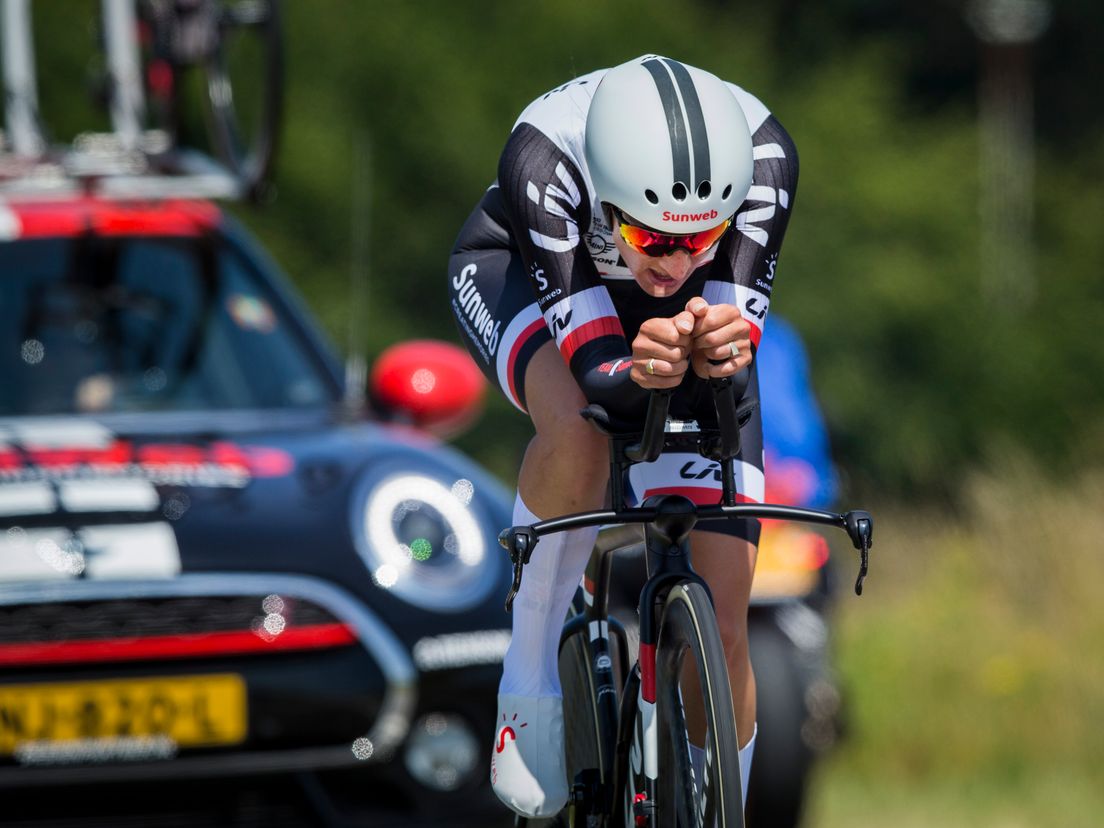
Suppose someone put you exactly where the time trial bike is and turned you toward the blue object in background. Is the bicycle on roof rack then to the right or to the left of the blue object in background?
left

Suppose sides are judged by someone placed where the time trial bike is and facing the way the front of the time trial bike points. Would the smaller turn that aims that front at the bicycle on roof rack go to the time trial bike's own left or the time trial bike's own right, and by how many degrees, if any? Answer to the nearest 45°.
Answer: approximately 135° to the time trial bike's own right

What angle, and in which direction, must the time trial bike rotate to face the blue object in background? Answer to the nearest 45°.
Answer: approximately 180°

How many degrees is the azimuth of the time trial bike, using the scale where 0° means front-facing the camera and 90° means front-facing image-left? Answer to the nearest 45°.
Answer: approximately 0°

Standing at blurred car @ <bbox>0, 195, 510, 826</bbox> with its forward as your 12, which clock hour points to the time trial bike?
The time trial bike is roughly at 11 o'clock from the blurred car.

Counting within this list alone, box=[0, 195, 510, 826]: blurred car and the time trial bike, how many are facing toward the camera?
2
